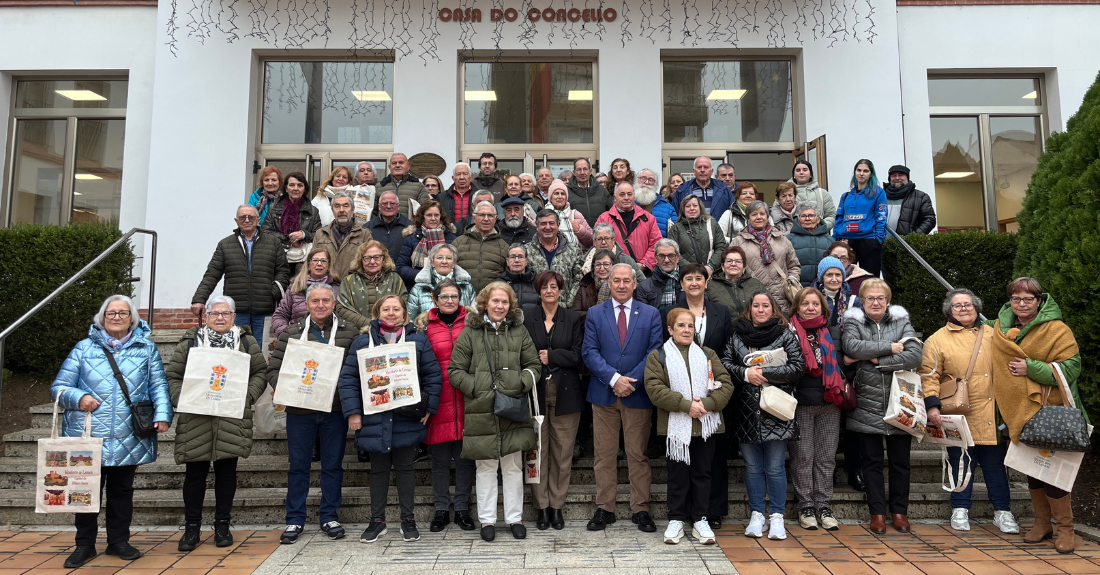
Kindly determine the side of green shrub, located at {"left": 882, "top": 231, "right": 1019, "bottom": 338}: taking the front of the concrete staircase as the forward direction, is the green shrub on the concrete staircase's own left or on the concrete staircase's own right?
on the concrete staircase's own left

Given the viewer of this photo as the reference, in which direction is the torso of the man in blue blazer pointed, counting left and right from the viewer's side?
facing the viewer

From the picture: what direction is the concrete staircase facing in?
toward the camera

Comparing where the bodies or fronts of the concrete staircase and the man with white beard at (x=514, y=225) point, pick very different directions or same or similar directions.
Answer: same or similar directions

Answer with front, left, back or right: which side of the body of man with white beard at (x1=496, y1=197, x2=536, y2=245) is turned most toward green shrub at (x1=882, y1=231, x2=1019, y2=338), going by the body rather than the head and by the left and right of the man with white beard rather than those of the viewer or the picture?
left

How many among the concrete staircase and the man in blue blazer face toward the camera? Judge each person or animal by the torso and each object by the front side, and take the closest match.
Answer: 2

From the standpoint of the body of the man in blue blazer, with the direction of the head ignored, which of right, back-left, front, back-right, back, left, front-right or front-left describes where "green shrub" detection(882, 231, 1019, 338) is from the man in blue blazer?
back-left

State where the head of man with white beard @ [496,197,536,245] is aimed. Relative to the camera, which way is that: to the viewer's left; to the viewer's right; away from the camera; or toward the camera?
toward the camera

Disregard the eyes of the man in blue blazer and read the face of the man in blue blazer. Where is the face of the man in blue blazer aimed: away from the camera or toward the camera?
toward the camera

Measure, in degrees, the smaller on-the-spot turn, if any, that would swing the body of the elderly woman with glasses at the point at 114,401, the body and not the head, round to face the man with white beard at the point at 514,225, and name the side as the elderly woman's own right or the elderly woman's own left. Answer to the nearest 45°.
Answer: approximately 90° to the elderly woman's own left

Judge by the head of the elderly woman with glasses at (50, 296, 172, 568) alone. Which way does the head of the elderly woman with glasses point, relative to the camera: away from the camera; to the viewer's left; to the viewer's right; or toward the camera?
toward the camera

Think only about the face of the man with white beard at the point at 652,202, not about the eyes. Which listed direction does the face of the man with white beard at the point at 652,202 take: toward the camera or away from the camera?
toward the camera

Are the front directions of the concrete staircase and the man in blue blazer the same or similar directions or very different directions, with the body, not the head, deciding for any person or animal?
same or similar directions
